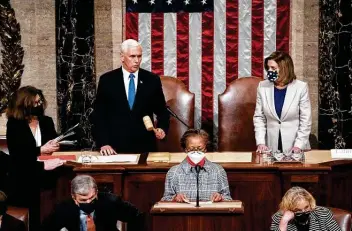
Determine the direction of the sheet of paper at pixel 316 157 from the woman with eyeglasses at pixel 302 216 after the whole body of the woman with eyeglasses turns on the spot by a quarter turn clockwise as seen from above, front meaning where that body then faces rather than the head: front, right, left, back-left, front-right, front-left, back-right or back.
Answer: right

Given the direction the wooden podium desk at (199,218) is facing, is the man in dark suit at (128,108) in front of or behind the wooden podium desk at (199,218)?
behind

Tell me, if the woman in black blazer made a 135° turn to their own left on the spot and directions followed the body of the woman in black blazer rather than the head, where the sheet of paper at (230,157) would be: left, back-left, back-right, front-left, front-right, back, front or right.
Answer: right

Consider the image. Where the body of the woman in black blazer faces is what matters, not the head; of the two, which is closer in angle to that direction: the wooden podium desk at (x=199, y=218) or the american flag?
the wooden podium desk

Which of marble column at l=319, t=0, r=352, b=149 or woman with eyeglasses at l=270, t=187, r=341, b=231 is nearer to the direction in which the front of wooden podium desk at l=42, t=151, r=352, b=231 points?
the woman with eyeglasses

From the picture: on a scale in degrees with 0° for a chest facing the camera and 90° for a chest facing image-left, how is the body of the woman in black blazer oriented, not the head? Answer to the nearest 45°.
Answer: approximately 315°
